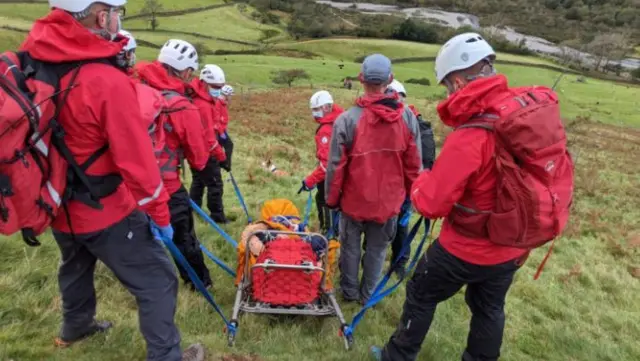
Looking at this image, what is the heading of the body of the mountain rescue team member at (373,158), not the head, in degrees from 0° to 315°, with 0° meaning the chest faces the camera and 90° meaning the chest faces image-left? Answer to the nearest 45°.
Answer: approximately 180°

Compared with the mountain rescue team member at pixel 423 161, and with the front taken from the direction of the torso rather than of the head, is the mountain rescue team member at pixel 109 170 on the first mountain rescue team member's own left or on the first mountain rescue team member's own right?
on the first mountain rescue team member's own left

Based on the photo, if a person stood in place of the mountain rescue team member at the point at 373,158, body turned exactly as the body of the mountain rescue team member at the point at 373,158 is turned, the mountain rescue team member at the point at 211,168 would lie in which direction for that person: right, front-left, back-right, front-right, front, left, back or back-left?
front-left

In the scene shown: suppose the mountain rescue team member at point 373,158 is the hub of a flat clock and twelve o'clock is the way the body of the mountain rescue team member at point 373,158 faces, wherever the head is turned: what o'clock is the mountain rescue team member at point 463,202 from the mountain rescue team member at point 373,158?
the mountain rescue team member at point 463,202 is roughly at 5 o'clock from the mountain rescue team member at point 373,158.

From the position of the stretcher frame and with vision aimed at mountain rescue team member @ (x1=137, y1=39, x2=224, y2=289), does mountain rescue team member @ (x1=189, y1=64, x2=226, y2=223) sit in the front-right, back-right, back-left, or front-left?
front-right

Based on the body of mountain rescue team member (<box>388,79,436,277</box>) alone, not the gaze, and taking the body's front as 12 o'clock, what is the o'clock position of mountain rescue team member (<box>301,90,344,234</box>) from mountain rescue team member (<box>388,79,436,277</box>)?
mountain rescue team member (<box>301,90,344,234</box>) is roughly at 12 o'clock from mountain rescue team member (<box>388,79,436,277</box>).

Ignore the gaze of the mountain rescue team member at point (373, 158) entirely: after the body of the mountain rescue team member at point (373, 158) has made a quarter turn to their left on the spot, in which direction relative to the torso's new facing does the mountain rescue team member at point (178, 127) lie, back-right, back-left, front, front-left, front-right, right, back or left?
front
